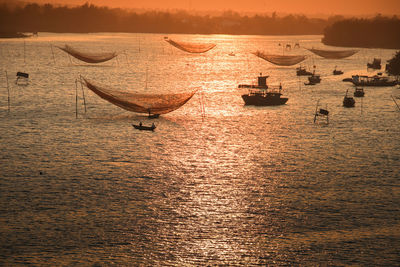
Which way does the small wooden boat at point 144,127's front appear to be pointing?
to the viewer's left
